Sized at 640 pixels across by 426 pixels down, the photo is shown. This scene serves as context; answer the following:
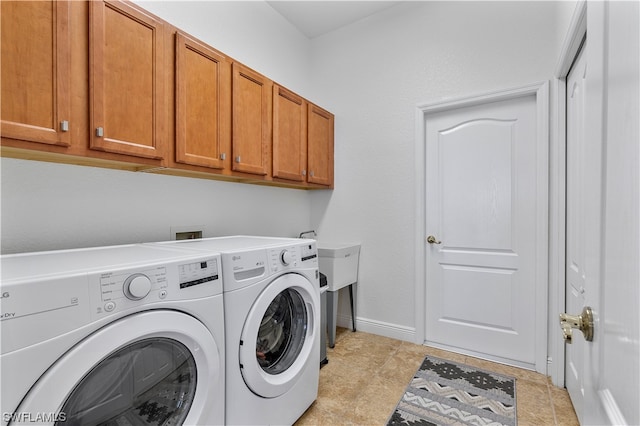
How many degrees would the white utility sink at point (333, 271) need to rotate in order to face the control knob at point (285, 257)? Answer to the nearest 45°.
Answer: approximately 45° to its right

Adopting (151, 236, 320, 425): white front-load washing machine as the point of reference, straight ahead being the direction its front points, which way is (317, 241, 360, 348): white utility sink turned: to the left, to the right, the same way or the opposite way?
the same way

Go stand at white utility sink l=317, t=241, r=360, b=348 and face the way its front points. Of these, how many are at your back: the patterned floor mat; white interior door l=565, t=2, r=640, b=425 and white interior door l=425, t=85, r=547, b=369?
0

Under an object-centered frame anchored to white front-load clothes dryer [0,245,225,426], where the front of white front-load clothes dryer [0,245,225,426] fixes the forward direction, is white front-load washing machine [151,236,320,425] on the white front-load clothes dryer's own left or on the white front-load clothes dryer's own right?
on the white front-load clothes dryer's own left

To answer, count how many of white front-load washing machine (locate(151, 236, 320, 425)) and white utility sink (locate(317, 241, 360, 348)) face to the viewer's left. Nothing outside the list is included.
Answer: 0

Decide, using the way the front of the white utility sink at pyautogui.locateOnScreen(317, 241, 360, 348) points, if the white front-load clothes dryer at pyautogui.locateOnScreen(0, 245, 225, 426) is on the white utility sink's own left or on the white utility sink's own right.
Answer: on the white utility sink's own right

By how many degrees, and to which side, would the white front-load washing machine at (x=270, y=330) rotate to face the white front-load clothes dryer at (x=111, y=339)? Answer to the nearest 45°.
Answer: approximately 90° to its right

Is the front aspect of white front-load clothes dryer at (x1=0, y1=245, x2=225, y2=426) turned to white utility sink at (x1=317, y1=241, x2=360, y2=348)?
no

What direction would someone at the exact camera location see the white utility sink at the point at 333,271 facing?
facing the viewer and to the right of the viewer

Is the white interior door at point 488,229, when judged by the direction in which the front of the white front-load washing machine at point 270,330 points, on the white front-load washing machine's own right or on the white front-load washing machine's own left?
on the white front-load washing machine's own left

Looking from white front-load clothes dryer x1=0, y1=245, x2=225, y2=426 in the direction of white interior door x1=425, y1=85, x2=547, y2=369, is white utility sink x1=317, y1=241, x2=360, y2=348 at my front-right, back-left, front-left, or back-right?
front-left

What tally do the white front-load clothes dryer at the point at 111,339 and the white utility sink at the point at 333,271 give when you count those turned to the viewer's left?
0

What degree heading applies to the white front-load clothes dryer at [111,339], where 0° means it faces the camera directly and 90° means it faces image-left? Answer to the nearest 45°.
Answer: approximately 315°

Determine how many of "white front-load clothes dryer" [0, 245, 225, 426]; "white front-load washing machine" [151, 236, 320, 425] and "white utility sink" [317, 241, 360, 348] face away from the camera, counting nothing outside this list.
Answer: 0

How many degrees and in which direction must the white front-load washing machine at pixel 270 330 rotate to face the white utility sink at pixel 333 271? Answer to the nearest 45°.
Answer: approximately 90° to its left

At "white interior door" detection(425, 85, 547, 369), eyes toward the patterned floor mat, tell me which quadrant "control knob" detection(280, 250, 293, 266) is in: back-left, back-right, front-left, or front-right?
front-right

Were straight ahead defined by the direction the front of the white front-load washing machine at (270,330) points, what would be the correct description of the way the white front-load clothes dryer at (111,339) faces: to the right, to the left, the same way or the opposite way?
the same way

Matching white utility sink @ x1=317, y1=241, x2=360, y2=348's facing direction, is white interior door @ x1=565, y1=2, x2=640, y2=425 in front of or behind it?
in front
